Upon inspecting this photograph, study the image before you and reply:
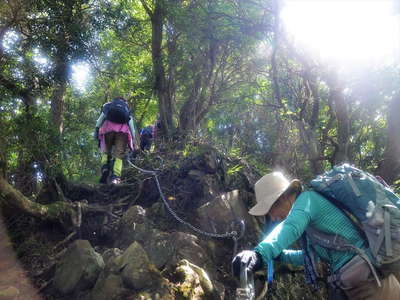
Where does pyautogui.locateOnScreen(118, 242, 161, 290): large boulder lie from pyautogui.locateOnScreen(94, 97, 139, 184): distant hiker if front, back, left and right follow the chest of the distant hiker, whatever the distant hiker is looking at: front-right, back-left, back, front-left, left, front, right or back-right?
back

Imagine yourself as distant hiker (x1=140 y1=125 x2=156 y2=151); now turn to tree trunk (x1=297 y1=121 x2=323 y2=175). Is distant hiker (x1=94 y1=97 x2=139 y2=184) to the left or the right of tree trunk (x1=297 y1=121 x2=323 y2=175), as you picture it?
right

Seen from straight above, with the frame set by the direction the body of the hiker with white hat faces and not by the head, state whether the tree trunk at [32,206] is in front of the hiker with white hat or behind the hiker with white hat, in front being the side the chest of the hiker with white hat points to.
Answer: in front

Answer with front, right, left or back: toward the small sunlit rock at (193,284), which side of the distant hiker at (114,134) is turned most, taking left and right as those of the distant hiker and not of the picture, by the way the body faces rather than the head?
back

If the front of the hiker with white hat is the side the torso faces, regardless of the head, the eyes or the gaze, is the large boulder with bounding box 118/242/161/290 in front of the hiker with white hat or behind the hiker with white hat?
in front

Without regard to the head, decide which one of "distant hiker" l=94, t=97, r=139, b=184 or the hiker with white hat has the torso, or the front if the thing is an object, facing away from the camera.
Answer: the distant hiker

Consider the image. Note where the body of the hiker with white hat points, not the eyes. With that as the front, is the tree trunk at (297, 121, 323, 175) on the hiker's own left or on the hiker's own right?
on the hiker's own right

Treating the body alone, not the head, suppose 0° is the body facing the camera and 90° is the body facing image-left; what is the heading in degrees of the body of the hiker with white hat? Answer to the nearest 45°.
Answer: approximately 90°

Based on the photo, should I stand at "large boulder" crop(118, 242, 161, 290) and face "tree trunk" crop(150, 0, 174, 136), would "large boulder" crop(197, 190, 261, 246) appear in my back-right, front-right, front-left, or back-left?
front-right

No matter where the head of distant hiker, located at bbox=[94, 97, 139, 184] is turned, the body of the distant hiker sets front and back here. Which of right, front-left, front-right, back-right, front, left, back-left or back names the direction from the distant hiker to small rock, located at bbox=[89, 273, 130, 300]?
back

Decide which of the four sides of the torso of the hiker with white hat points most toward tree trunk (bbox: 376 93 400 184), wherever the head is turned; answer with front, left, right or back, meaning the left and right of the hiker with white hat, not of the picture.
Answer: right

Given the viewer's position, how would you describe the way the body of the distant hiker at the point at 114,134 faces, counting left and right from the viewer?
facing away from the viewer

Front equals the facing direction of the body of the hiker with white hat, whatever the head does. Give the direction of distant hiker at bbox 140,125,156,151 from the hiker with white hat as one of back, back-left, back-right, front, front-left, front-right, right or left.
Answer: front-right

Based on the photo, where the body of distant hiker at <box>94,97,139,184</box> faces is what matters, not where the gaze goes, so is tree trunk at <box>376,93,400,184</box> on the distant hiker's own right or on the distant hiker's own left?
on the distant hiker's own right

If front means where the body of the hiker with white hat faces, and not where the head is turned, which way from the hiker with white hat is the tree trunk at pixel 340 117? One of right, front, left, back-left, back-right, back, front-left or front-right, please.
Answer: right

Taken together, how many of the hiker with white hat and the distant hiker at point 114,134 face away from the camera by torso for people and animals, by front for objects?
1

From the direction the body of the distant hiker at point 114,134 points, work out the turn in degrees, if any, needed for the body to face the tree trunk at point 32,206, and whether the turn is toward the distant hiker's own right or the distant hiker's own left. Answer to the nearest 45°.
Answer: approximately 135° to the distant hiker's own left
